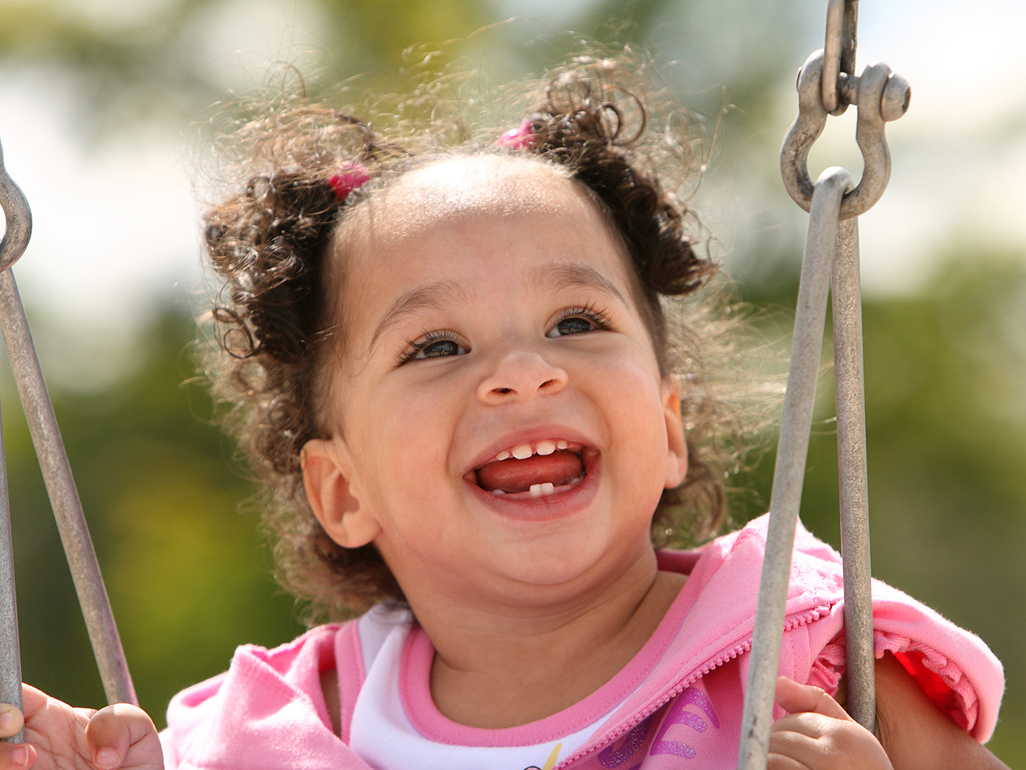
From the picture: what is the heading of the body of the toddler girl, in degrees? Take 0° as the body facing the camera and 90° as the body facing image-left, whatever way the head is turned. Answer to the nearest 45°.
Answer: approximately 0°

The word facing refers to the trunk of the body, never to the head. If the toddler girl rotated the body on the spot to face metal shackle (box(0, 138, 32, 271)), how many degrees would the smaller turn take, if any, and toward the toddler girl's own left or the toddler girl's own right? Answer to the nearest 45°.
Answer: approximately 45° to the toddler girl's own right
